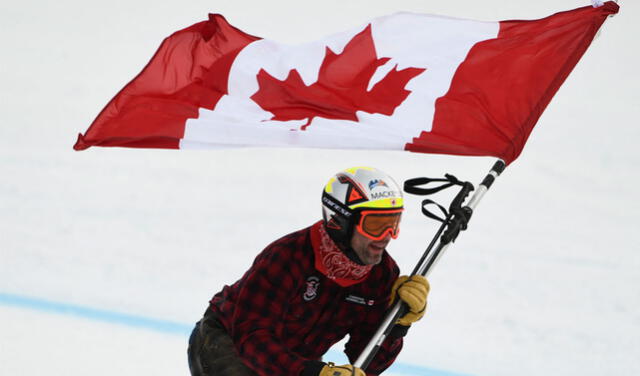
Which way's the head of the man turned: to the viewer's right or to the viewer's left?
to the viewer's right

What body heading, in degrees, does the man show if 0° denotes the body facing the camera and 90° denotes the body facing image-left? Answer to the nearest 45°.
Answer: approximately 315°
